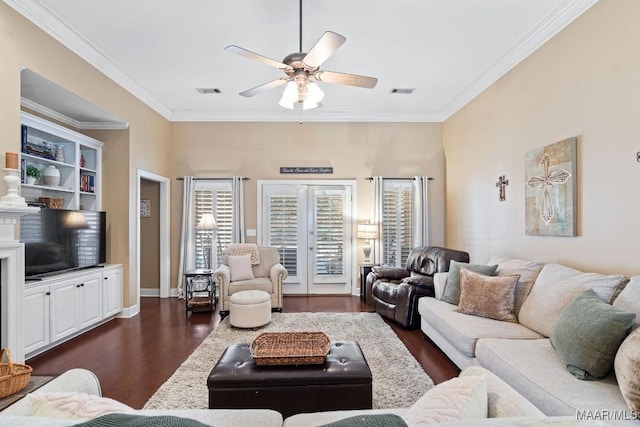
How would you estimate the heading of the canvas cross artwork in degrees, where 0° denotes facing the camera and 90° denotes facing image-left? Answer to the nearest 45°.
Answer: approximately 45°

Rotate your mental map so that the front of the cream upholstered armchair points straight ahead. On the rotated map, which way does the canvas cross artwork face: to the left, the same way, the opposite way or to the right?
to the right

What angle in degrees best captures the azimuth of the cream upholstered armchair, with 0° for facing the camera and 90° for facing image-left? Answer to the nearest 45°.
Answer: approximately 0°

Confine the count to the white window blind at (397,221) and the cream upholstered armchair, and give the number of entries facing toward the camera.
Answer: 2

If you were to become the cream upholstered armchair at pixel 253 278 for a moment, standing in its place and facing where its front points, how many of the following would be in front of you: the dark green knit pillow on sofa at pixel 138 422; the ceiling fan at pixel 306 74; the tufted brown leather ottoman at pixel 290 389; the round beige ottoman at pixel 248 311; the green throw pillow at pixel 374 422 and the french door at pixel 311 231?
5

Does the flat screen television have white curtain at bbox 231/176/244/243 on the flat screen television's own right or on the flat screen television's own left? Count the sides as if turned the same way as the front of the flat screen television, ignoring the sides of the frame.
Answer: on the flat screen television's own left

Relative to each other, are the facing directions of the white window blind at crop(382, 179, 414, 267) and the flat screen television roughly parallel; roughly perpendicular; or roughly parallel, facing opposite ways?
roughly perpendicular

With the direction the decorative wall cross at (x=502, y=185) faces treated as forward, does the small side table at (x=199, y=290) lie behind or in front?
in front

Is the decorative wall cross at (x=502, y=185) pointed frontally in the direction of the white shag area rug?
yes

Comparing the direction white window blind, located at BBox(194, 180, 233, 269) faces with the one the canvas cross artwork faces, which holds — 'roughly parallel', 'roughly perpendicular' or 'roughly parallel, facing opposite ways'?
roughly perpendicular

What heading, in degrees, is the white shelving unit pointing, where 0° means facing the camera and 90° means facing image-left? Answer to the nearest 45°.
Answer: approximately 315°

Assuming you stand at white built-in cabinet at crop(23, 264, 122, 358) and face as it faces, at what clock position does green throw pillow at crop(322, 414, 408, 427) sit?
The green throw pillow is roughly at 1 o'clock from the white built-in cabinet.

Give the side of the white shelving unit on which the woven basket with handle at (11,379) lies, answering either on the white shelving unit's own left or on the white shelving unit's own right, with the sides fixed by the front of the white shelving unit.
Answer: on the white shelving unit's own right
